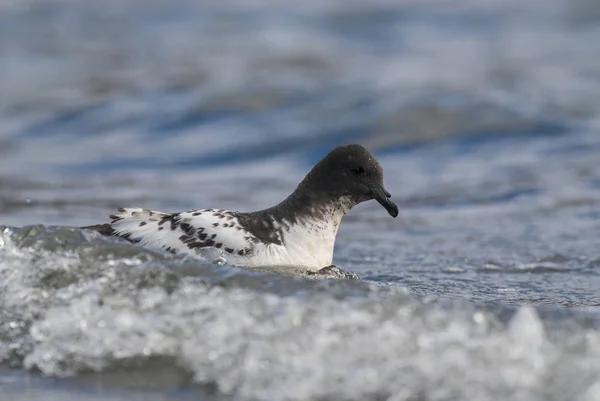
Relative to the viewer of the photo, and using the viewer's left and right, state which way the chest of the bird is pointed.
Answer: facing to the right of the viewer
